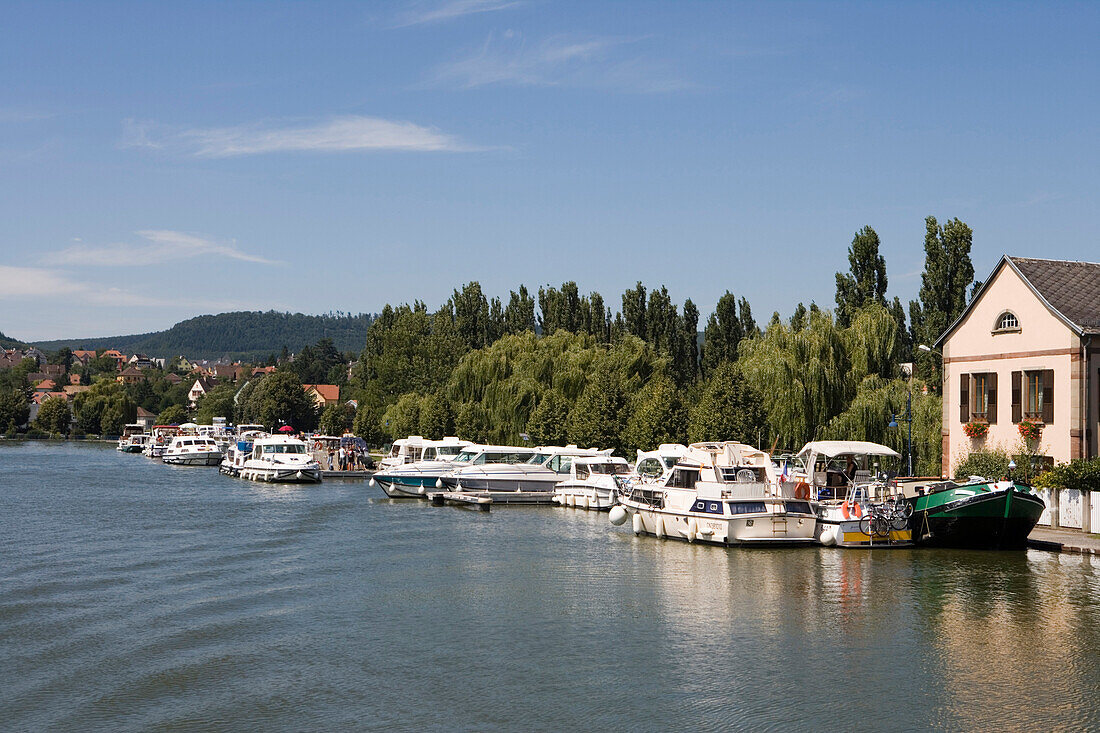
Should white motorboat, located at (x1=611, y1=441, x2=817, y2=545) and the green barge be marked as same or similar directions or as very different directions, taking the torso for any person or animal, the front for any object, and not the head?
very different directions

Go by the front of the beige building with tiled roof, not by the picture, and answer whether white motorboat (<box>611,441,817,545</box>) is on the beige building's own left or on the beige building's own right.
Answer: on the beige building's own right

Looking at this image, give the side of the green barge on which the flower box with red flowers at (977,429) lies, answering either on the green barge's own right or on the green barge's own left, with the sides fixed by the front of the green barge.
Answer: on the green barge's own left

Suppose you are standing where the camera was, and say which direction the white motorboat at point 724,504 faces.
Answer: facing away from the viewer and to the left of the viewer

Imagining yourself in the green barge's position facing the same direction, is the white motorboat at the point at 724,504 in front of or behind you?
behind

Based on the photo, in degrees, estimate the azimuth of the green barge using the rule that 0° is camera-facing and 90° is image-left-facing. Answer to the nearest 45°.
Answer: approximately 315°

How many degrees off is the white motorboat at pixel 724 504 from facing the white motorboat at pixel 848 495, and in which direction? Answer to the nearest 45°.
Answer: approximately 135° to its right

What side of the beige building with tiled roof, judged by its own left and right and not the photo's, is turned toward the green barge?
front

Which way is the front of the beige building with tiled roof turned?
toward the camera

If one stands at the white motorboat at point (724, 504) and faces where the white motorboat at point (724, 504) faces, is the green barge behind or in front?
behind
